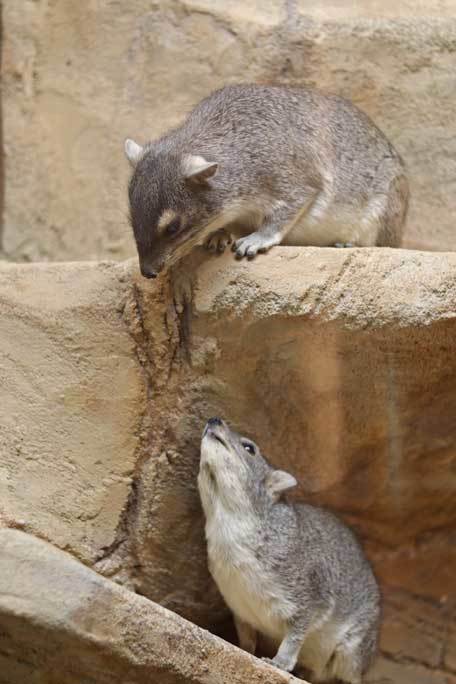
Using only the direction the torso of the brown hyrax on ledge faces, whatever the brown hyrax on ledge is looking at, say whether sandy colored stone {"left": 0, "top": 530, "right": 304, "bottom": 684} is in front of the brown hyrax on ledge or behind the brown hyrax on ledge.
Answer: in front

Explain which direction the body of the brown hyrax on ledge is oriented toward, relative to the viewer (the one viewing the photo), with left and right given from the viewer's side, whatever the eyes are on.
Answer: facing the viewer and to the left of the viewer
